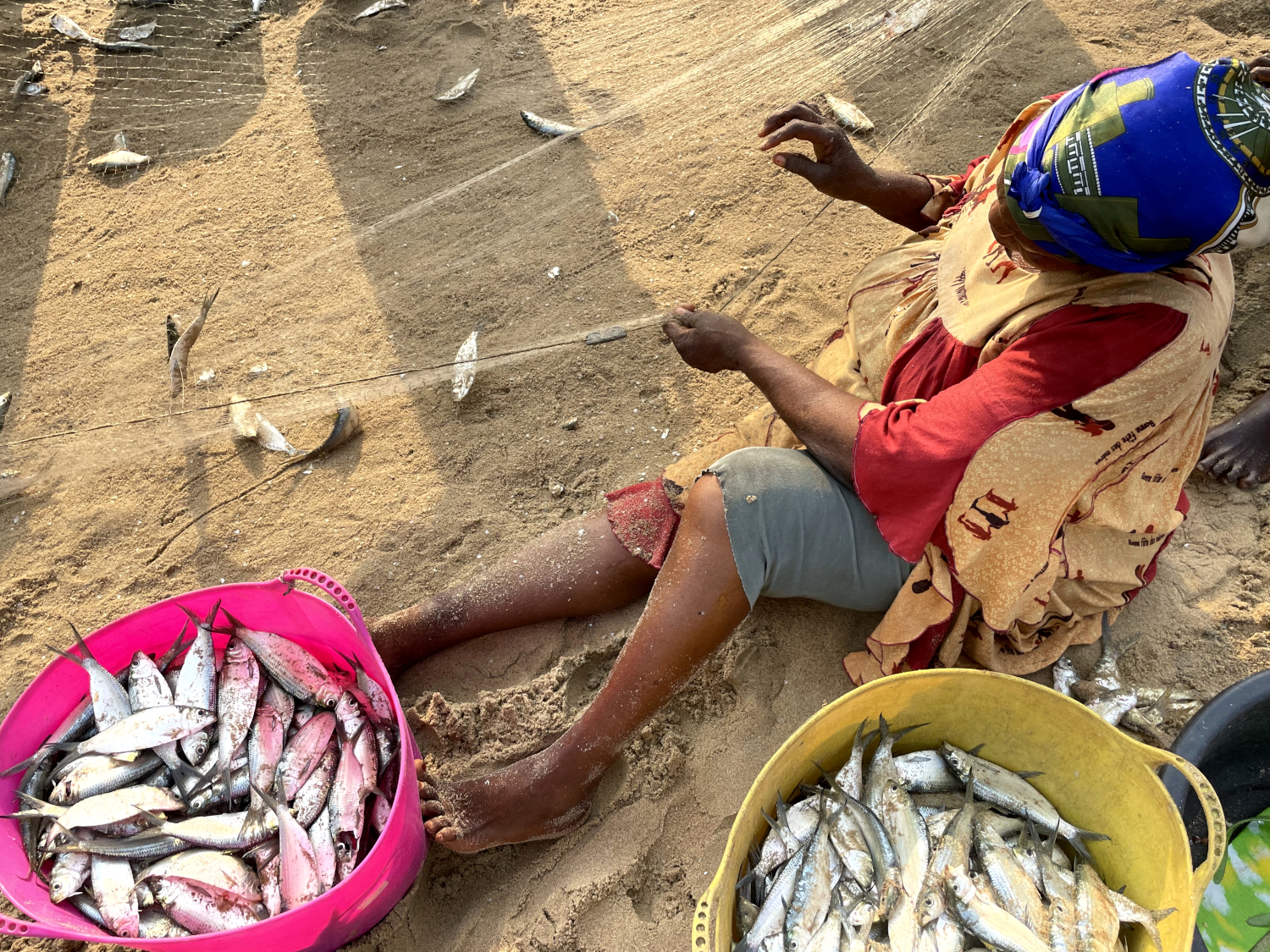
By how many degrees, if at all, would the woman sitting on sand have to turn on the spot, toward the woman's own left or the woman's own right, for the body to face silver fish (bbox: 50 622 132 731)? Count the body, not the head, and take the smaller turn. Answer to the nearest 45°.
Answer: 0° — they already face it

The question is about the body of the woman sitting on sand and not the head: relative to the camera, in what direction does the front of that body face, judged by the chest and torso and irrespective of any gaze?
to the viewer's left

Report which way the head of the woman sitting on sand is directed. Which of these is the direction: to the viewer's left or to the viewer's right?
to the viewer's left

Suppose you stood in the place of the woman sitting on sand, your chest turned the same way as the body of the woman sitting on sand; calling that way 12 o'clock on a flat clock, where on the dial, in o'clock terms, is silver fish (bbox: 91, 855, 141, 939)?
The silver fish is roughly at 11 o'clock from the woman sitting on sand.

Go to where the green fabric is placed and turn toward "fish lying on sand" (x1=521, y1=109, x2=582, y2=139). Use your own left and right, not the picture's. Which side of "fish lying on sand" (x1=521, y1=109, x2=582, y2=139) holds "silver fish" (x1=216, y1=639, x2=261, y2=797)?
left

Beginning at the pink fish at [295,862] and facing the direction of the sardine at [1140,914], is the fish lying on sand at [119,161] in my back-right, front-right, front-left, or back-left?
back-left

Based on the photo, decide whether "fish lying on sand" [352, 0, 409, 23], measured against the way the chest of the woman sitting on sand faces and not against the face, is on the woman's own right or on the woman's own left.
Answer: on the woman's own right

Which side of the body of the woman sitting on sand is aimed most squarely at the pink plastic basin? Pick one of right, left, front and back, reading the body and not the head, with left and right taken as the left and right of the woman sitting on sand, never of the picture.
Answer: front

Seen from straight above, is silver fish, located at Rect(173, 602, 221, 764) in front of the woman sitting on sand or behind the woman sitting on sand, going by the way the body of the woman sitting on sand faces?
in front
